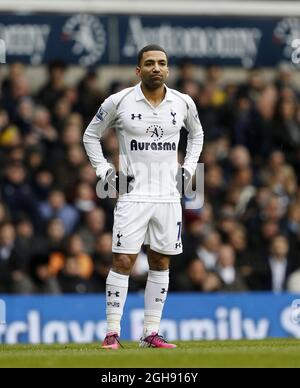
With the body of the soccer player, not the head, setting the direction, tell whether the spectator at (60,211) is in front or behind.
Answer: behind

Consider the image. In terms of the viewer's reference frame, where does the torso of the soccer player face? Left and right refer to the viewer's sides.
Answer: facing the viewer

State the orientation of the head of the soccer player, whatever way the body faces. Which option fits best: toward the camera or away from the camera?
toward the camera
